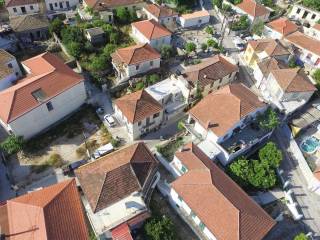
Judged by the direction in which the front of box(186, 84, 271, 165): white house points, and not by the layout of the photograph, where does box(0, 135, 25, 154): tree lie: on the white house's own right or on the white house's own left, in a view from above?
on the white house's own right

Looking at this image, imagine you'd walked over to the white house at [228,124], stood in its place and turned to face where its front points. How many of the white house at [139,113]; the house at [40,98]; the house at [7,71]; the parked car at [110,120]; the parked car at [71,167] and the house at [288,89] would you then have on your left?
1

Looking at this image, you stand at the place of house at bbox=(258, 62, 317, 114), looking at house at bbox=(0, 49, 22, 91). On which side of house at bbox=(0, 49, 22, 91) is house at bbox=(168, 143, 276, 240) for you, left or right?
left

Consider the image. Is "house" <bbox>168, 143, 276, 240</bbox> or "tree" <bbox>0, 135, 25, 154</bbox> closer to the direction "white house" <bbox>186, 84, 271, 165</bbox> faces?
the house

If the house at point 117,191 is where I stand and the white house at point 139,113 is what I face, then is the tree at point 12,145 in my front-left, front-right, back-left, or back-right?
front-left

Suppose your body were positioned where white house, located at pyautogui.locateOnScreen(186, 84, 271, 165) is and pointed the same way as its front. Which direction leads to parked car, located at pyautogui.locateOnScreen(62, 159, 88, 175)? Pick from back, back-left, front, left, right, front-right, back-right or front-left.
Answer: right

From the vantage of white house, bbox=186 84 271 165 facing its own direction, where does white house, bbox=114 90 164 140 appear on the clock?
white house, bbox=114 90 164 140 is roughly at 4 o'clock from white house, bbox=186 84 271 165.

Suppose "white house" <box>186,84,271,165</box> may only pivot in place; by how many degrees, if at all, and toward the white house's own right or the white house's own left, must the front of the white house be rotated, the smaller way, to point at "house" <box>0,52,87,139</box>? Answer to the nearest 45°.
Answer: approximately 135° to the white house's own right

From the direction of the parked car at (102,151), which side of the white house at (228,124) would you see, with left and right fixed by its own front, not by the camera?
right

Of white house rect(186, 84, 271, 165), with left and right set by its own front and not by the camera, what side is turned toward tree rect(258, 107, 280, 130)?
left

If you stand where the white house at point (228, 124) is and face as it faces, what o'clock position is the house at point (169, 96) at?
The house is roughly at 5 o'clock from the white house.
